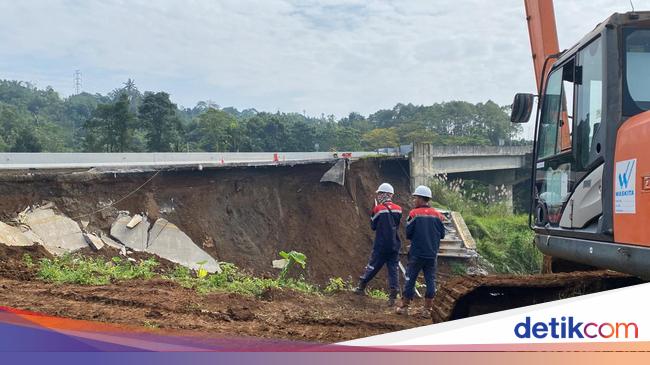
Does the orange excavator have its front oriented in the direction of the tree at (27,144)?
yes

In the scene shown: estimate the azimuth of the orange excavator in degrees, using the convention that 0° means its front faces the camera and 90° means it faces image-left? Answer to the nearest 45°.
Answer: approximately 135°

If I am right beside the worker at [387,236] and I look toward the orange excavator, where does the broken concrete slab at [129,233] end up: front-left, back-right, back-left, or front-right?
back-right

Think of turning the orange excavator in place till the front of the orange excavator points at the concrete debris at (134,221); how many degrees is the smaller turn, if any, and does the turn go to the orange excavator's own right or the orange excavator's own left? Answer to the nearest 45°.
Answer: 0° — it already faces it
